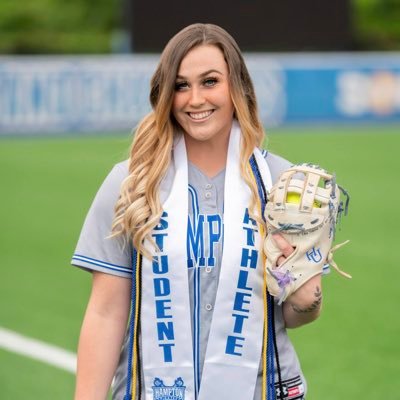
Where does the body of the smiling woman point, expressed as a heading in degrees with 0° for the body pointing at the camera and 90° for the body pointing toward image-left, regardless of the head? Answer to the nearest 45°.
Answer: approximately 0°

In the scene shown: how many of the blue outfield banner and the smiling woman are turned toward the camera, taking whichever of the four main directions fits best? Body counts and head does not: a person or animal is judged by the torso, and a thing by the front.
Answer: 2

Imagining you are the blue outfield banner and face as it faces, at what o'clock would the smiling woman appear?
The smiling woman is roughly at 12 o'clock from the blue outfield banner.

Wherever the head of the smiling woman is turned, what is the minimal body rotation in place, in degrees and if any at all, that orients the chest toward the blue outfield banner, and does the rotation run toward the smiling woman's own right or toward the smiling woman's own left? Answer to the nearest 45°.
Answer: approximately 180°

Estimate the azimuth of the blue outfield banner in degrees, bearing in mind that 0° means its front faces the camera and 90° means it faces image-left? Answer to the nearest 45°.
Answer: approximately 0°
